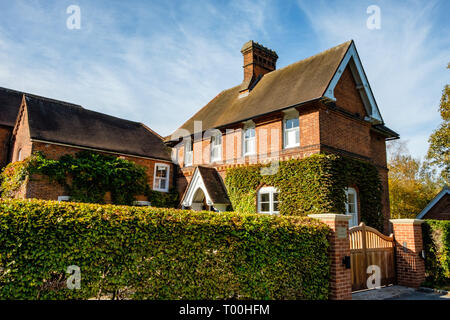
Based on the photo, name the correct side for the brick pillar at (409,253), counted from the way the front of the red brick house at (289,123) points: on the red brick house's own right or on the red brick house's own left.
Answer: on the red brick house's own left

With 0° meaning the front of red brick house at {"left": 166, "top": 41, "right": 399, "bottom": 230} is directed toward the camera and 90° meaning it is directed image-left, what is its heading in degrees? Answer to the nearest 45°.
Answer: approximately 45°

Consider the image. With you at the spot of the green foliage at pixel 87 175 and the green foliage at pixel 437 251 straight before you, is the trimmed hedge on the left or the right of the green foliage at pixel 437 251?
right

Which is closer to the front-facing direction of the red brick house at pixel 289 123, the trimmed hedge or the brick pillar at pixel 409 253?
the trimmed hedge

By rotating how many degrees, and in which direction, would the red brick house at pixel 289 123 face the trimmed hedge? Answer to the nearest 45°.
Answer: approximately 45° to its left

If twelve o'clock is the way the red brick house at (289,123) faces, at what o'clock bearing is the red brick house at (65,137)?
the red brick house at (65,137) is roughly at 2 o'clock from the red brick house at (289,123).

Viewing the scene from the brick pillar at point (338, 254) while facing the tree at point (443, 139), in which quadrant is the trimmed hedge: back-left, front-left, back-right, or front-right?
back-left

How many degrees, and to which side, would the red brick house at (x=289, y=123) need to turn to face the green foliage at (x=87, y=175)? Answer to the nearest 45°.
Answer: approximately 45° to its right
